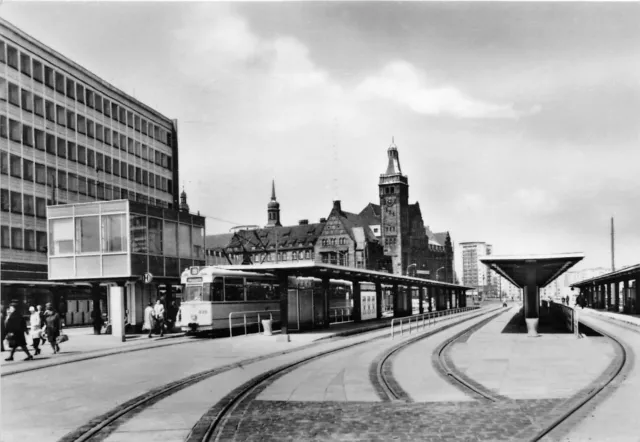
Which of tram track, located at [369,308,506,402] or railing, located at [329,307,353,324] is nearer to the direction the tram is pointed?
the tram track

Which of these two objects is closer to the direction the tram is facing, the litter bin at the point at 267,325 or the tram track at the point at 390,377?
the tram track

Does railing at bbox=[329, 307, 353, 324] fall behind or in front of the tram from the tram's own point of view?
behind

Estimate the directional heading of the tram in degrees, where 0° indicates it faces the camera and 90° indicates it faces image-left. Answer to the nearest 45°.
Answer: approximately 45°

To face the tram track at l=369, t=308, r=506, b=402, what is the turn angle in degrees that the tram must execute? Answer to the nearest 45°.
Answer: approximately 45° to its left
